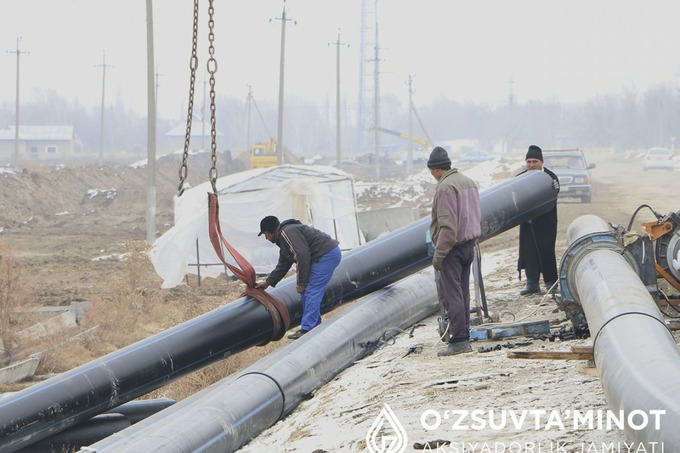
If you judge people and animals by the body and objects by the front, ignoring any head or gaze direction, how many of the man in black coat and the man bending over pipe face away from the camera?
0

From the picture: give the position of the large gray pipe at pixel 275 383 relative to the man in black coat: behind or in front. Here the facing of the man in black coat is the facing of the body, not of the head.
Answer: in front

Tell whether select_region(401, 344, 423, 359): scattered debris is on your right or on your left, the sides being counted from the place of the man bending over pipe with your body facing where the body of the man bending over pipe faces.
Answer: on your left

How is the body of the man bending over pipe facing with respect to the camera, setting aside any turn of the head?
to the viewer's left

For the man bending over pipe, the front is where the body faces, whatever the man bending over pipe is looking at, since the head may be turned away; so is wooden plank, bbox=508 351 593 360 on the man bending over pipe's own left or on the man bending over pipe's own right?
on the man bending over pipe's own left

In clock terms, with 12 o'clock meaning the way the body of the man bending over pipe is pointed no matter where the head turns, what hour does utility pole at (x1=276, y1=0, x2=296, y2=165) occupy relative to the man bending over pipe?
The utility pole is roughly at 3 o'clock from the man bending over pipe.

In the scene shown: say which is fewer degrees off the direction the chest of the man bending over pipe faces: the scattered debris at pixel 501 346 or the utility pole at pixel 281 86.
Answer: the utility pole

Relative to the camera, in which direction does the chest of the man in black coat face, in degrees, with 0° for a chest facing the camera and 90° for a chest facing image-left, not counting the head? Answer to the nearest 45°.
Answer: approximately 45°

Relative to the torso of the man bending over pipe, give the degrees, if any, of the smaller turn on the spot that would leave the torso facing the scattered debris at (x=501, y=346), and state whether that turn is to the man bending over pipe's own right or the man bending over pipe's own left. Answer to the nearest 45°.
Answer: approximately 135° to the man bending over pipe's own left

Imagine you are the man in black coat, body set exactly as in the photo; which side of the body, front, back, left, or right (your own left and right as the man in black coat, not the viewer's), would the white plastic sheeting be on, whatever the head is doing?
right

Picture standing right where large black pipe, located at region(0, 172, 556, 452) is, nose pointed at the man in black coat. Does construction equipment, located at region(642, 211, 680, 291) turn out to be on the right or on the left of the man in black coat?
right
